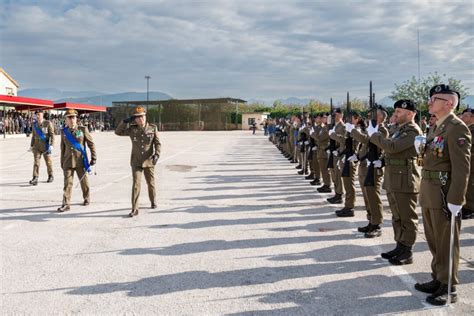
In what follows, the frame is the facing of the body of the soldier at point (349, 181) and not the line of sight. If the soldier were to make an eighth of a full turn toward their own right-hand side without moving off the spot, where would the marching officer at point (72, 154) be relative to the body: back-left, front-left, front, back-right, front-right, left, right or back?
front-left

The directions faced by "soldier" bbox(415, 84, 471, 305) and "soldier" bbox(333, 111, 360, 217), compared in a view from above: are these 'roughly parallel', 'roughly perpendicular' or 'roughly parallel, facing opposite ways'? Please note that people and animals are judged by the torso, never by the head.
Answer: roughly parallel

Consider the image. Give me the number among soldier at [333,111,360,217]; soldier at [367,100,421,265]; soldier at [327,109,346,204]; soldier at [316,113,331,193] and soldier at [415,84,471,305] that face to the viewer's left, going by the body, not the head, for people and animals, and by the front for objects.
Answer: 5

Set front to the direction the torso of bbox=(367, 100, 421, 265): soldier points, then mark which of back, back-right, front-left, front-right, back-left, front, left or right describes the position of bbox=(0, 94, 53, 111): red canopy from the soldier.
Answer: front-right

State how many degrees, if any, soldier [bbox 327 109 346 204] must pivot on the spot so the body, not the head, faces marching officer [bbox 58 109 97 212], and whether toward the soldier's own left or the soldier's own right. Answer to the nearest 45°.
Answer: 0° — they already face them

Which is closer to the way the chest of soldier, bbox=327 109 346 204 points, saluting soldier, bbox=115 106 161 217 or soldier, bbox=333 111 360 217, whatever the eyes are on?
the saluting soldier

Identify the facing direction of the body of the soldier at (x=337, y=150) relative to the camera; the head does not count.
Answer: to the viewer's left

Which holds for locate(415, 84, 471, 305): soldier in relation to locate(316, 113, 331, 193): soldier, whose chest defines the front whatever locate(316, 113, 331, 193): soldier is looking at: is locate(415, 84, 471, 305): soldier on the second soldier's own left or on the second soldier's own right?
on the second soldier's own left

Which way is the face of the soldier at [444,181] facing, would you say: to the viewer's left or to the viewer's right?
to the viewer's left

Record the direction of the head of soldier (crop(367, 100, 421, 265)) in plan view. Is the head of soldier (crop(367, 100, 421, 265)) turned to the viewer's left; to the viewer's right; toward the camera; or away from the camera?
to the viewer's left

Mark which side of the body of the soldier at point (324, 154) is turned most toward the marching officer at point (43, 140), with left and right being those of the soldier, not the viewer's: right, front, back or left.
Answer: front

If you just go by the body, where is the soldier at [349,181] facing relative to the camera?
to the viewer's left

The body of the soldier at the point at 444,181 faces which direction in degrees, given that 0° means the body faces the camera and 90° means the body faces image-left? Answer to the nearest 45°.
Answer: approximately 90°

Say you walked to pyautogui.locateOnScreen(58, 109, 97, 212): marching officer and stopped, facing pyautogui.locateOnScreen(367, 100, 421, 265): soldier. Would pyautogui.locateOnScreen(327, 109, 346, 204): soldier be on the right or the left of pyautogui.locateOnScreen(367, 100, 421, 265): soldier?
left
